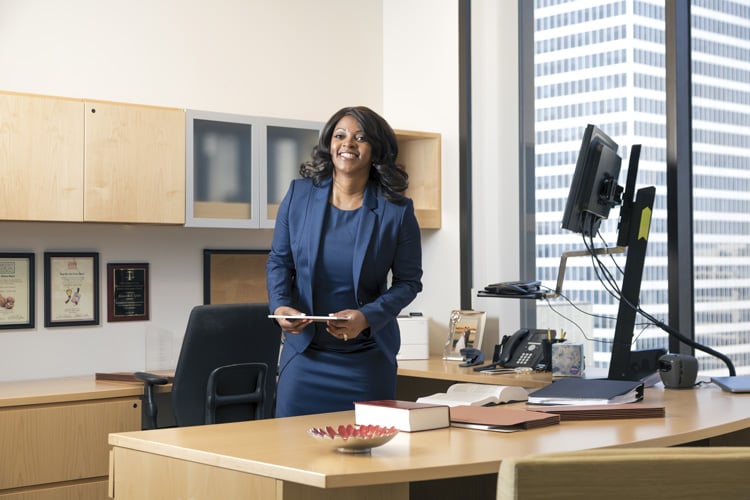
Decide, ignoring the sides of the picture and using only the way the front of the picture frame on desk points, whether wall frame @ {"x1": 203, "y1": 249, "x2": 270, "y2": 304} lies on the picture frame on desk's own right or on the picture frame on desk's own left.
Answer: on the picture frame on desk's own right

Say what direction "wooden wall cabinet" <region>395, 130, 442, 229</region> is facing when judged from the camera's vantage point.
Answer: facing the viewer

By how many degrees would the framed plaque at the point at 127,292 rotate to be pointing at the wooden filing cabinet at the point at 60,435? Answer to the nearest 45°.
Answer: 0° — it already faces it

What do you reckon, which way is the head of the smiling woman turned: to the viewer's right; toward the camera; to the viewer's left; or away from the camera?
toward the camera

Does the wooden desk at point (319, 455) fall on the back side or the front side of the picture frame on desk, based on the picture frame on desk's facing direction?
on the front side

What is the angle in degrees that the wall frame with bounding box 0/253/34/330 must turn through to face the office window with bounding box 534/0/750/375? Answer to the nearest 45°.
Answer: approximately 90° to its left

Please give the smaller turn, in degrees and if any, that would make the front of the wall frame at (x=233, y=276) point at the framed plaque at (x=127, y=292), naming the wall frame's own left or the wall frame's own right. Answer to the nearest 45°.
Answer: approximately 45° to the wall frame's own right

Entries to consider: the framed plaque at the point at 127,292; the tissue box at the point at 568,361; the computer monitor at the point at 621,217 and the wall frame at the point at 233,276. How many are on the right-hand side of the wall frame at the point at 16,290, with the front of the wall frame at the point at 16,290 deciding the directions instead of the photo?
0

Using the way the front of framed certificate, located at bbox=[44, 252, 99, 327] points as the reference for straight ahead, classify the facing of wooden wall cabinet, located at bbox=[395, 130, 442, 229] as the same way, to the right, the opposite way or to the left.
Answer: the same way

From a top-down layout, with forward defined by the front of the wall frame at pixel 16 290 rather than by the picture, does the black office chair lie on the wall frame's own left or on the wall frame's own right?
on the wall frame's own left

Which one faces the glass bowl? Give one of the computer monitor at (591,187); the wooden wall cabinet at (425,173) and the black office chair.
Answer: the wooden wall cabinet

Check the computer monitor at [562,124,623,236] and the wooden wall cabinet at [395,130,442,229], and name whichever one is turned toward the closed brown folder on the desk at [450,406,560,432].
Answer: the wooden wall cabinet

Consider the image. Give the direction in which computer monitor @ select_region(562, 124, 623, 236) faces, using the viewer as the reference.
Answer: facing away from the viewer and to the left of the viewer

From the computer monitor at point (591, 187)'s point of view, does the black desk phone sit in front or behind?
in front

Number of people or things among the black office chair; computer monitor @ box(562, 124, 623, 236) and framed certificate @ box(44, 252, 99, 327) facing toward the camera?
1

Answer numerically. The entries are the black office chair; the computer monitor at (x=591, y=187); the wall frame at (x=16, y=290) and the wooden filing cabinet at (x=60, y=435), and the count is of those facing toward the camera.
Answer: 2

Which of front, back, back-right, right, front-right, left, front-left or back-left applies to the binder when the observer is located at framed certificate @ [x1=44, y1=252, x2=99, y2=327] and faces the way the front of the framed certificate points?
front-left

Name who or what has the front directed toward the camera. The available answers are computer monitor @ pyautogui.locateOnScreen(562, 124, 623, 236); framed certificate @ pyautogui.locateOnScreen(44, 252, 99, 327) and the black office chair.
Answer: the framed certificate

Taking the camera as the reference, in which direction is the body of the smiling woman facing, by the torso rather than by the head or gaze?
toward the camera
